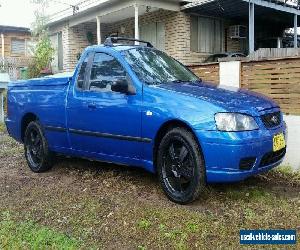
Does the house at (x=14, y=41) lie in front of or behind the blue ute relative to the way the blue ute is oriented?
behind

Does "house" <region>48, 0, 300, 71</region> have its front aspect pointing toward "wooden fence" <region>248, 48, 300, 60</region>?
no

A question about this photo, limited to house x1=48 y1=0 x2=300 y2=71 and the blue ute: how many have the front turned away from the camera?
0

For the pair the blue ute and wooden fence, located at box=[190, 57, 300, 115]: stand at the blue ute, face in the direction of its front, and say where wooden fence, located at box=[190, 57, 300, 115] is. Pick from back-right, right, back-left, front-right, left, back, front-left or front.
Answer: left

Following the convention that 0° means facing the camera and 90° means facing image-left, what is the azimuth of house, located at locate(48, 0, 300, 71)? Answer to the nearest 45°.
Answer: approximately 45°

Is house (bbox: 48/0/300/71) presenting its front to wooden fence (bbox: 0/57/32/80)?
no

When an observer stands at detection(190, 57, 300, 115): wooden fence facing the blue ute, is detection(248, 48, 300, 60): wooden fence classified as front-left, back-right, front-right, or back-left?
back-right

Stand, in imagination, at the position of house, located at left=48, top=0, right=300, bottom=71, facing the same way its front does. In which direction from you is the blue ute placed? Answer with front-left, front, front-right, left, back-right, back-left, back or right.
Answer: front-left

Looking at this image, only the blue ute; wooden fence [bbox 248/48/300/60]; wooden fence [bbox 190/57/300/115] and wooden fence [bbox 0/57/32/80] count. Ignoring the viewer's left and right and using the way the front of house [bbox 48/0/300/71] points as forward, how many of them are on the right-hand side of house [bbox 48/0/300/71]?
1

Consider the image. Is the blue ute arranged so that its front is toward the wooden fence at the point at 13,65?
no

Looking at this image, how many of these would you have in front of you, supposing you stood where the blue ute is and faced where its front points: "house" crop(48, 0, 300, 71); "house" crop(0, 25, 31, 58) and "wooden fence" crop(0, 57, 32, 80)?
0
